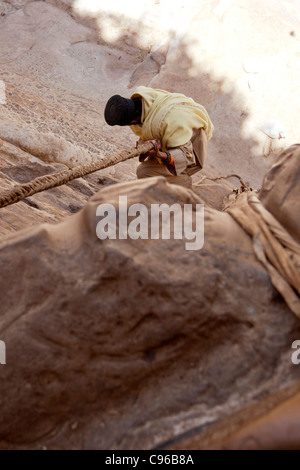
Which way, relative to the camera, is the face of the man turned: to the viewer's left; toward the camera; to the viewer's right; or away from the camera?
to the viewer's left

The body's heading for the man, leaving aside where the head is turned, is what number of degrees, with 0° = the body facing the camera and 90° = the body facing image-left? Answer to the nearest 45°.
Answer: approximately 90°
